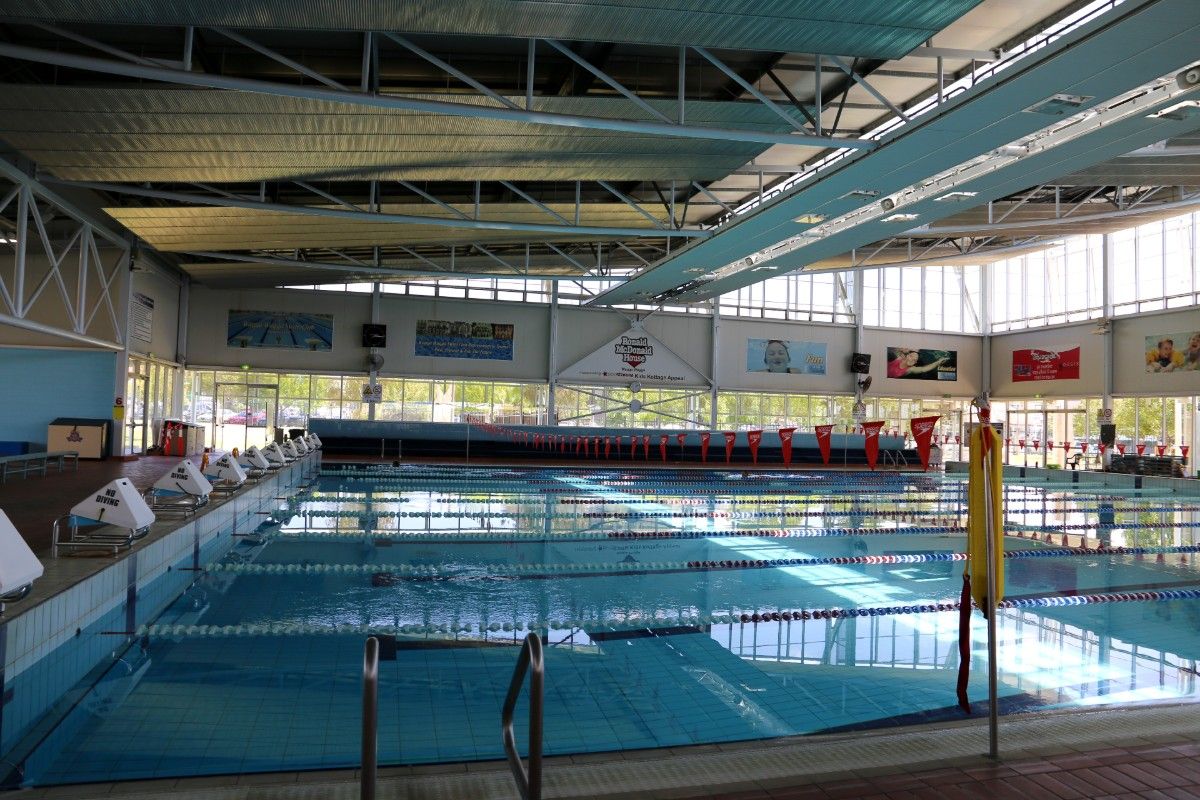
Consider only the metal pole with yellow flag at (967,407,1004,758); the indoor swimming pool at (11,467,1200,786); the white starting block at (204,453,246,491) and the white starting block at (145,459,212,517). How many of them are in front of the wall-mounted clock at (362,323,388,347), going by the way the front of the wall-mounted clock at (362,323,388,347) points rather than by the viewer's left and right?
4

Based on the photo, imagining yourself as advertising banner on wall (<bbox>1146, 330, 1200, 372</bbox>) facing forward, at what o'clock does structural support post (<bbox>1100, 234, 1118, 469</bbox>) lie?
The structural support post is roughly at 3 o'clock from the advertising banner on wall.

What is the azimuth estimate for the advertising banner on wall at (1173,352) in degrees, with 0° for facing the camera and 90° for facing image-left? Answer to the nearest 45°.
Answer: approximately 45°

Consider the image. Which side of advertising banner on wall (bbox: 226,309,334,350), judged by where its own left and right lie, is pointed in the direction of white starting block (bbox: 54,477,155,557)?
front

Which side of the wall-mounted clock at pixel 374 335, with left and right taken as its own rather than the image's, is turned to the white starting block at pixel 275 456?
front

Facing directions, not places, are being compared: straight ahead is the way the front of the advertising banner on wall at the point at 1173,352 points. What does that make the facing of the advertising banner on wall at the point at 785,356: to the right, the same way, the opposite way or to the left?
to the left

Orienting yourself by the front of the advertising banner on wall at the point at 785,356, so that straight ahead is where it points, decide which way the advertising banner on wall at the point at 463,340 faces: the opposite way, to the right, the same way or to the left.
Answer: the same way

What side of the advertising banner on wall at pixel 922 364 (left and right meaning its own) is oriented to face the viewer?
front

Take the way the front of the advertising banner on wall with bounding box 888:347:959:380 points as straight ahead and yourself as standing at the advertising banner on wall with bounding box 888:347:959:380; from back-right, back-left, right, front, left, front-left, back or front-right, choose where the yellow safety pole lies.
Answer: front

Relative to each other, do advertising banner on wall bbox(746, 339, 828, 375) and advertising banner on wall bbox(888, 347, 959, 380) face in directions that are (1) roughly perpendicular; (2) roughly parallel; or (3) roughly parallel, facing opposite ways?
roughly parallel

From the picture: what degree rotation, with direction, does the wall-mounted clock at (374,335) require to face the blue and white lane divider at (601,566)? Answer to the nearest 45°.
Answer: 0° — it already faces it

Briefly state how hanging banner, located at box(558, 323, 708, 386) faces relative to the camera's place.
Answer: facing the viewer

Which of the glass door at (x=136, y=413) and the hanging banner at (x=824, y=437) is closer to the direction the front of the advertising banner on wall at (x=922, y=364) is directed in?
the hanging banner

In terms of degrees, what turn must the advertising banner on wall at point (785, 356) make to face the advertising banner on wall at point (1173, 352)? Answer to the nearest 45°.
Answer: approximately 90° to its left

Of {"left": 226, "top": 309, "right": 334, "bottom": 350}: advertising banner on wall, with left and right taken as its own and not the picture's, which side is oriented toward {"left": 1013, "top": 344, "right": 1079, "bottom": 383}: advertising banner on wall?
left

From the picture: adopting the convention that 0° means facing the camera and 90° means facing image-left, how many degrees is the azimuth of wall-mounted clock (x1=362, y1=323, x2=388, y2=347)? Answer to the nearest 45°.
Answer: approximately 0°

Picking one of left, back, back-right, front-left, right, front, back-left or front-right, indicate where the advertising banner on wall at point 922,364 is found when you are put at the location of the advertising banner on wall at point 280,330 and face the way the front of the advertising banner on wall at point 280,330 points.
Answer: left

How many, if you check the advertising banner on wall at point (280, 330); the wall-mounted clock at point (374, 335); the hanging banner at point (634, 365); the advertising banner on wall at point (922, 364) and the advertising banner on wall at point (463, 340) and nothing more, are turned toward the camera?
5

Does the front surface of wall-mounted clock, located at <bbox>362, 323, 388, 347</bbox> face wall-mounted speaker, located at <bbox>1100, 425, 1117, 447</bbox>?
no

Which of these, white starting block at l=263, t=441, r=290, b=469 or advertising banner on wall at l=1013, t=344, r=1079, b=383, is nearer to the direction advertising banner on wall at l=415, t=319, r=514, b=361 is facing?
the white starting block

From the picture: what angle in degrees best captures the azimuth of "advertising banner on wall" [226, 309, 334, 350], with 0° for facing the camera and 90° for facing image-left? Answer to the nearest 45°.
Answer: approximately 0°
